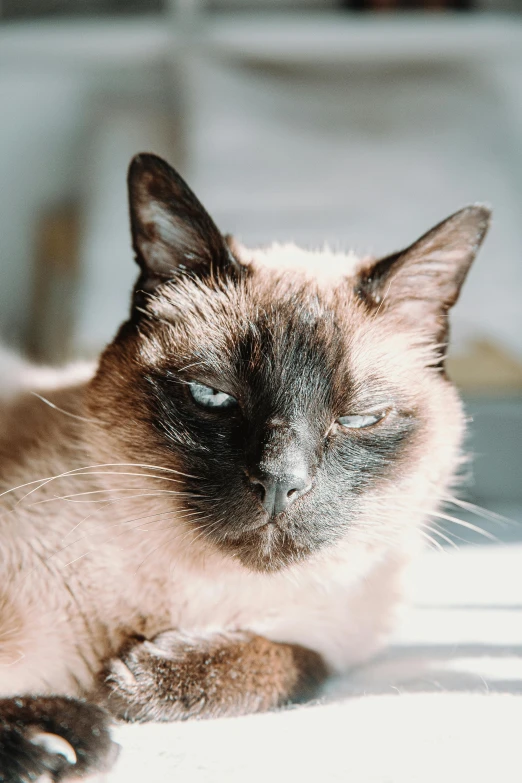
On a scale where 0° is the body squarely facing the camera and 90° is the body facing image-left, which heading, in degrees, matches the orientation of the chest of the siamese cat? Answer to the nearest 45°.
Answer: approximately 315°
